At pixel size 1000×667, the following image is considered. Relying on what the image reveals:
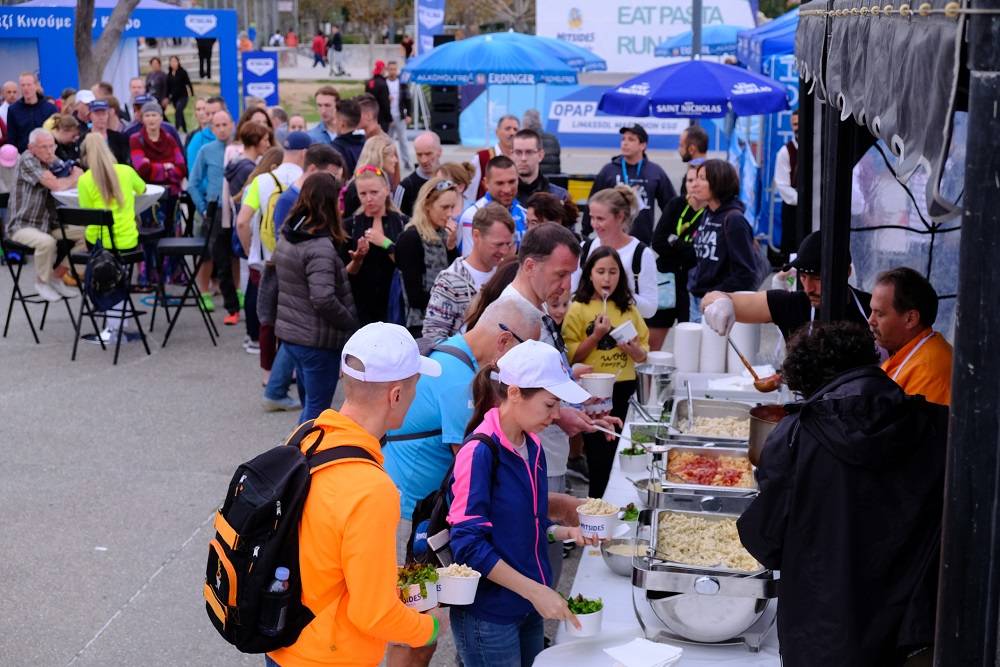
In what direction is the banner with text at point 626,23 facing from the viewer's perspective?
toward the camera

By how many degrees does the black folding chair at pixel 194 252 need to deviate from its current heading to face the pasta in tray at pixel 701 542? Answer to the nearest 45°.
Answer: approximately 90° to its left

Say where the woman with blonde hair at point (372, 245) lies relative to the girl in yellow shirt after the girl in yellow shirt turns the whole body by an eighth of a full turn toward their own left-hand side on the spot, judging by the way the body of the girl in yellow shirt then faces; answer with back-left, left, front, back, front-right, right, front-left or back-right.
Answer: back

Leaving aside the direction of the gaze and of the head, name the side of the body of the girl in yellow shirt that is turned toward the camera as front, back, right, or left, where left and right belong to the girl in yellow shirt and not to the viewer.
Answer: front

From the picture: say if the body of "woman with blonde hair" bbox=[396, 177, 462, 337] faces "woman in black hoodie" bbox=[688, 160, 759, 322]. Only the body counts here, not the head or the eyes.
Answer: no

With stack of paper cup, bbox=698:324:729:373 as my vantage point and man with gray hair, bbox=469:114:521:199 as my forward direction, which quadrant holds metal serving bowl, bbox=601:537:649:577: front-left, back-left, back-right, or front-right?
back-left

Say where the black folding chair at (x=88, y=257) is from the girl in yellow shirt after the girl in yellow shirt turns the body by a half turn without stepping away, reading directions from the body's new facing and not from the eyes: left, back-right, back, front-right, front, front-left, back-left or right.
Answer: front-left

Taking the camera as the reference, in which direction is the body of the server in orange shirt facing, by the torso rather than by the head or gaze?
to the viewer's left

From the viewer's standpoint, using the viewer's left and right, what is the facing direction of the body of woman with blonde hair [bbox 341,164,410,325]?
facing the viewer

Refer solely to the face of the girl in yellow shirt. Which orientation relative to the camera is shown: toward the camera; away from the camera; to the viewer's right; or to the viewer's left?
toward the camera

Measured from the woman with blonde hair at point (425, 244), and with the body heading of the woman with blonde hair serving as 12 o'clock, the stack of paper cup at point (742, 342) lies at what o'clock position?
The stack of paper cup is roughly at 11 o'clock from the woman with blonde hair.

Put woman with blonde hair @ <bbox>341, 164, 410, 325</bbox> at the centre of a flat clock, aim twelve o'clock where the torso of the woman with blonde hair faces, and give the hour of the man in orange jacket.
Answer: The man in orange jacket is roughly at 12 o'clock from the woman with blonde hair.

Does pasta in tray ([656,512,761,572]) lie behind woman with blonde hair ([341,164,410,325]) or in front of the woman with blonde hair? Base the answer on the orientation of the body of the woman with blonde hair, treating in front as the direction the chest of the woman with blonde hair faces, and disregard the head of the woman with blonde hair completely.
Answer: in front

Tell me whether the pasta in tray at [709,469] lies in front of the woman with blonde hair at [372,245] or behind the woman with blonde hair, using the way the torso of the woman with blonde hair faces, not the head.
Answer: in front

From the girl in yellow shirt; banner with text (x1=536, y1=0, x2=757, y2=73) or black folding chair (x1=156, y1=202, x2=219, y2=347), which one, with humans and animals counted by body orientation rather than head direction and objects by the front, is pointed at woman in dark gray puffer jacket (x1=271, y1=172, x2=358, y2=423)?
the banner with text

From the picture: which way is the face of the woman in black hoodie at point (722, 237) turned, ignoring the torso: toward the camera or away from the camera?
toward the camera

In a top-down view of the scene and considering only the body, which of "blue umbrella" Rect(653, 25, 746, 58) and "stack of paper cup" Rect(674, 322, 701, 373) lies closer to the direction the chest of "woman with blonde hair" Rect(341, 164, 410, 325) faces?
the stack of paper cup

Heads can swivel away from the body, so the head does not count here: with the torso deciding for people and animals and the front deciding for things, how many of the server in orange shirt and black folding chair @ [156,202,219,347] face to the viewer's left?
2

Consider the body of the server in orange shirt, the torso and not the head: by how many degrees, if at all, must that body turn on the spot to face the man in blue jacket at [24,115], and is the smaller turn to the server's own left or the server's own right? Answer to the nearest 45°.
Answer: approximately 45° to the server's own right
